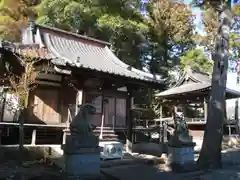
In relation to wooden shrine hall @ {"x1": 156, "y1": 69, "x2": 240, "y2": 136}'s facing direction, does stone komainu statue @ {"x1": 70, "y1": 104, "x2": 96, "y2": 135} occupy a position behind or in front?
in front

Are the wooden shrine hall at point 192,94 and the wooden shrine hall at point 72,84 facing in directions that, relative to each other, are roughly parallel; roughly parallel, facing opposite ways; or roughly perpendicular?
roughly perpendicular

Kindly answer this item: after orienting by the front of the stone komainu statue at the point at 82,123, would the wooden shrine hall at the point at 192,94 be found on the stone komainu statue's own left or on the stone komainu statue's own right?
on the stone komainu statue's own left

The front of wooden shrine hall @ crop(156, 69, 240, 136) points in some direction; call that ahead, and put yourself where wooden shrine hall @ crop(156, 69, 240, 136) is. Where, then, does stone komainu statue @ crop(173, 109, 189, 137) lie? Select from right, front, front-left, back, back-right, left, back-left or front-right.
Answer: front-left

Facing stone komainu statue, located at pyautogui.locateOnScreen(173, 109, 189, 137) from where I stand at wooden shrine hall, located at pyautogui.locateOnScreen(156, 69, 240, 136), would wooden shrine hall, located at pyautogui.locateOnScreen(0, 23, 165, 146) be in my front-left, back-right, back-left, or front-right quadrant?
front-right

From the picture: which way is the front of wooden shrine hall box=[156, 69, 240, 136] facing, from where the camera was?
facing the viewer and to the left of the viewer

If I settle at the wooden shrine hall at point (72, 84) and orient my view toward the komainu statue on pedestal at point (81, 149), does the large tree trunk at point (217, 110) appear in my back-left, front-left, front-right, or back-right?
front-left

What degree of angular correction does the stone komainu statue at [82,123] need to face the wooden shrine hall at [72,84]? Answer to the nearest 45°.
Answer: approximately 90° to its left

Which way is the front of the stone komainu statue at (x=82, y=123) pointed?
to the viewer's right

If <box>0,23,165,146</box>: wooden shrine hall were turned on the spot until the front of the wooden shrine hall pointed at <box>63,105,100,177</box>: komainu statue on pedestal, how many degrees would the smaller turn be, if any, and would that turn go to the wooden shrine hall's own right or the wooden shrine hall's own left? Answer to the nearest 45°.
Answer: approximately 45° to the wooden shrine hall's own right
